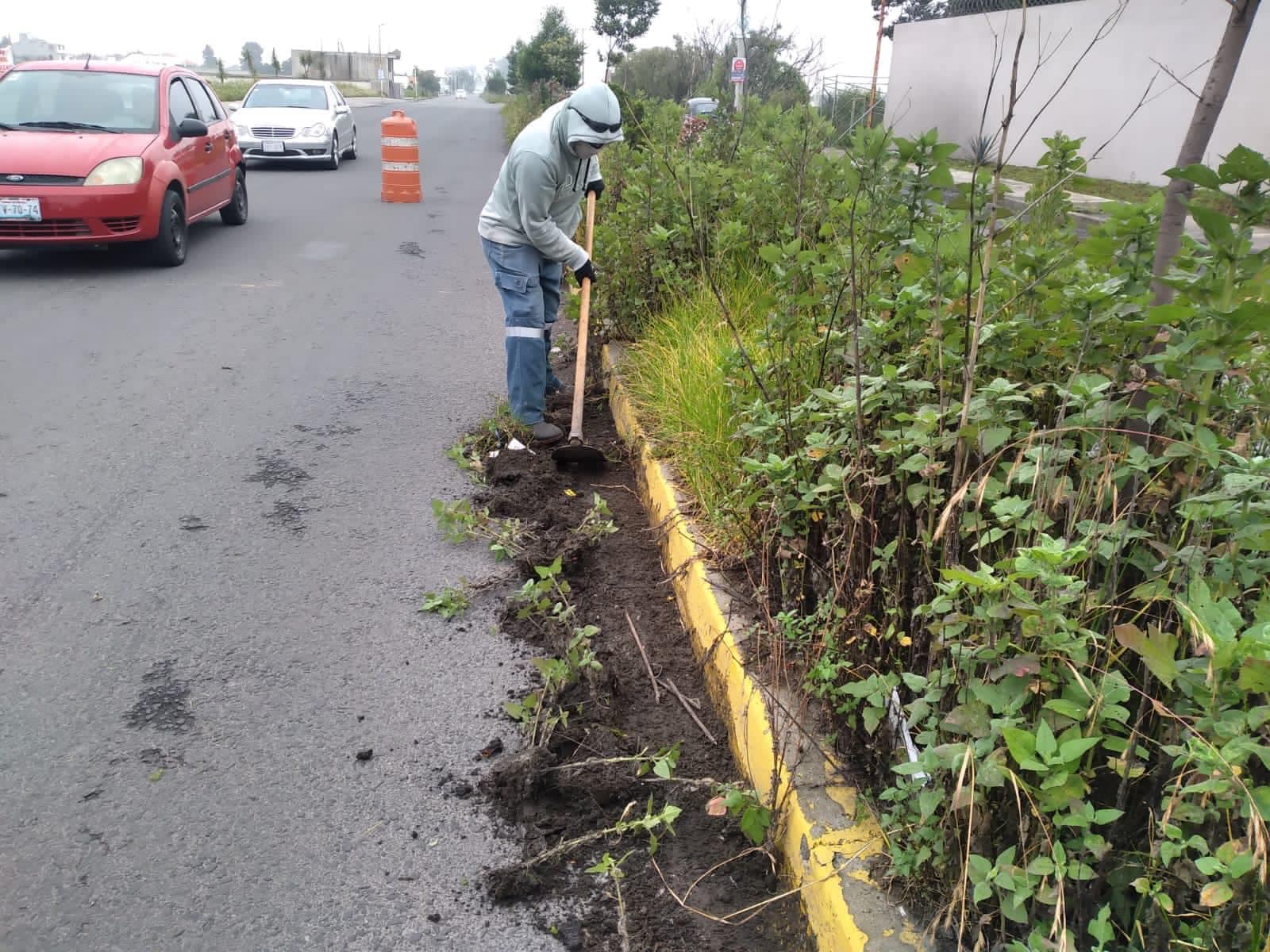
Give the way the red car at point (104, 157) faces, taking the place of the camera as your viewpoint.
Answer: facing the viewer and to the left of the viewer

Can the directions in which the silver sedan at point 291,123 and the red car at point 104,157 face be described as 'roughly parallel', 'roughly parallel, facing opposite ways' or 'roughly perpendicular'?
roughly parallel

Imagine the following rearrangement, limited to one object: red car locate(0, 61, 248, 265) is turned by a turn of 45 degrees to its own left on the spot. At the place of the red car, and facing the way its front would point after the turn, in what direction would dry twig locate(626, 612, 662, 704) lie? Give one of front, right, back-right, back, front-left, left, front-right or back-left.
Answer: front

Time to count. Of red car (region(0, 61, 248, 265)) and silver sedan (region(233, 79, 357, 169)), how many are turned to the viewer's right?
0

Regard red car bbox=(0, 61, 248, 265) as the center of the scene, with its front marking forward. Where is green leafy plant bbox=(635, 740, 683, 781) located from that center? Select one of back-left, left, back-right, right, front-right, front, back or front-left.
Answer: front-left

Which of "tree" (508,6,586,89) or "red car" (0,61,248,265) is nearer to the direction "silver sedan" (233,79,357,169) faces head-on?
the red car

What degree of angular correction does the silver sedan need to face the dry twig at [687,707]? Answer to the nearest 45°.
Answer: approximately 45° to its left

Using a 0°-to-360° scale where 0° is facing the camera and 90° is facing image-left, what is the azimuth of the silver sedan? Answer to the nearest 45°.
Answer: approximately 45°

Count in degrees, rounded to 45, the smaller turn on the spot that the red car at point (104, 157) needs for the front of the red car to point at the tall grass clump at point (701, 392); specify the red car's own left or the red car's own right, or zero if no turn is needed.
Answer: approximately 45° to the red car's own left
